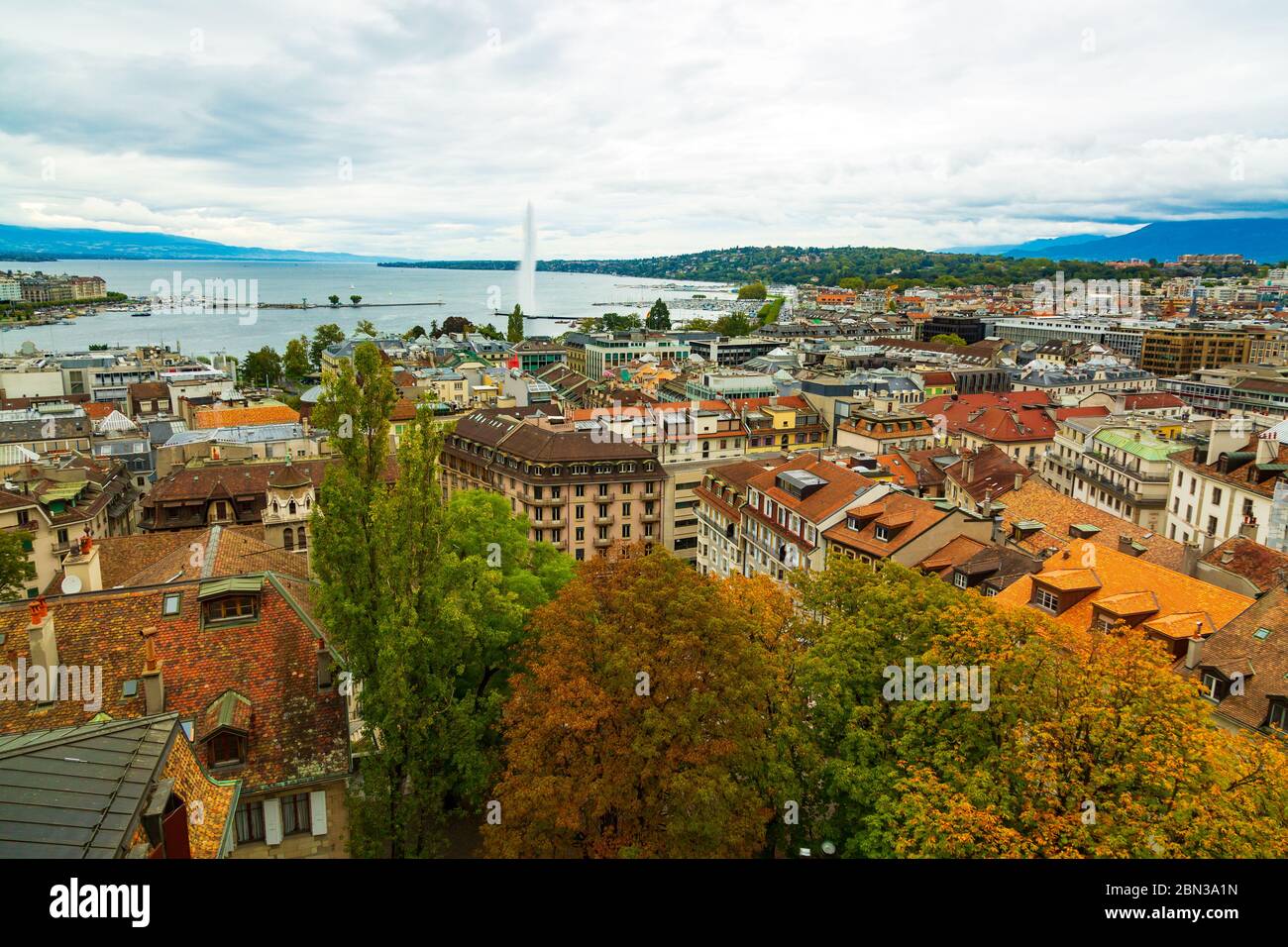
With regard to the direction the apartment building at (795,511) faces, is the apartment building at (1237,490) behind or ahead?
behind

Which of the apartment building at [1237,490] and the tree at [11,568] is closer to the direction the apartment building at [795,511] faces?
the tree

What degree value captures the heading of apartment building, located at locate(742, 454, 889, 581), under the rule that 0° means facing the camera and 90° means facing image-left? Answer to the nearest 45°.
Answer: approximately 45°

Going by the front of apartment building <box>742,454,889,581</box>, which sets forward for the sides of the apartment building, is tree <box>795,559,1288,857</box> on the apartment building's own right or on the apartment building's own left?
on the apartment building's own left

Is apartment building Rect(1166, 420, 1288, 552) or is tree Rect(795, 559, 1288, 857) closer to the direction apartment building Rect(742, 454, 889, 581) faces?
the tree

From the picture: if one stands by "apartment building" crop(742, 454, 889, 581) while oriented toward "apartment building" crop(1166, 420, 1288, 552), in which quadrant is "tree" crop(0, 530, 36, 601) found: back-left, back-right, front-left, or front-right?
back-right
